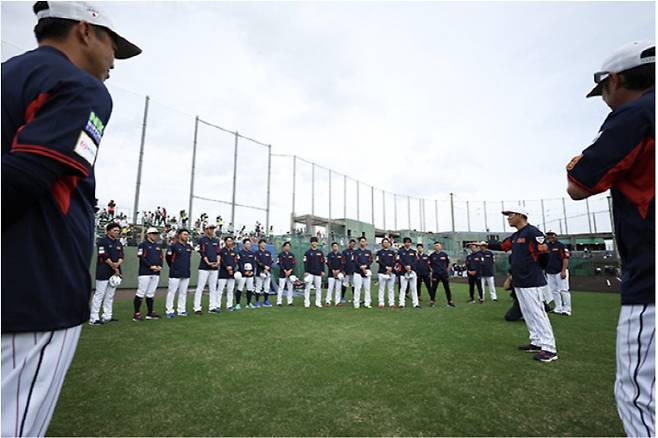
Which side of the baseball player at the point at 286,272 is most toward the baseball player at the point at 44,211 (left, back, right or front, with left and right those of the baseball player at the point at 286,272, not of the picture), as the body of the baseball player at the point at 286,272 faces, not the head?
front

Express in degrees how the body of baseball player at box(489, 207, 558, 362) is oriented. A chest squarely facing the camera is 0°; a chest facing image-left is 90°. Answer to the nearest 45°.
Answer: approximately 45°

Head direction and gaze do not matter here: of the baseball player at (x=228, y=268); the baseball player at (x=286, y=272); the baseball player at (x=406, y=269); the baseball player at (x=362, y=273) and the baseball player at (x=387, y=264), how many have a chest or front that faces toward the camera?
5

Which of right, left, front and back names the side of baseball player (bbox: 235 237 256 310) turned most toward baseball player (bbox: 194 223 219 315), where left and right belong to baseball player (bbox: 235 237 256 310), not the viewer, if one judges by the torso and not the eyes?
right

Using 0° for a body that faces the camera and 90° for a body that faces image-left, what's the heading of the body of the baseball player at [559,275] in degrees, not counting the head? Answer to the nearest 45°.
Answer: approximately 45°

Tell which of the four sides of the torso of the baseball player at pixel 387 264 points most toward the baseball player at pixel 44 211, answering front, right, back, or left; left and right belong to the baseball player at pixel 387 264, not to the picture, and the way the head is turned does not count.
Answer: front

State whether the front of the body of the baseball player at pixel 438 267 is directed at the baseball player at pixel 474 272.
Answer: no

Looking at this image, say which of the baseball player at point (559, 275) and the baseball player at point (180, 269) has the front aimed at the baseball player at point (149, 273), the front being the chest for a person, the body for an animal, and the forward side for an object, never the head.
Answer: the baseball player at point (559, 275)

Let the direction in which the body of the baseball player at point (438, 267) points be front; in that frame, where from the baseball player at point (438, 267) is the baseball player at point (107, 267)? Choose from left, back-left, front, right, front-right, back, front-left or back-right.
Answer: front-right

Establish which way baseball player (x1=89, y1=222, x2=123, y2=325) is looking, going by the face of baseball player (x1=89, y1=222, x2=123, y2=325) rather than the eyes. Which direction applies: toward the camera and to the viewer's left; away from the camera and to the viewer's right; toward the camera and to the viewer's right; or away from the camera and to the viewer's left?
toward the camera and to the viewer's right

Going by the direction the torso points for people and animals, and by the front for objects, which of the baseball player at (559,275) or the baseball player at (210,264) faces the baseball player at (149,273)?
the baseball player at (559,275)

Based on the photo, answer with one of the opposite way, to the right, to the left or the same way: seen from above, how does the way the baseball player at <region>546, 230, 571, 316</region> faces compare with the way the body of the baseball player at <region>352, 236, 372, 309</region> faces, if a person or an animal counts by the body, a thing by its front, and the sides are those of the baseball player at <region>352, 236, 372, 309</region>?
to the right

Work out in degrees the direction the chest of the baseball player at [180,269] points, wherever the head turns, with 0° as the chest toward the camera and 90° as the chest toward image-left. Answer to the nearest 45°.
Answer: approximately 315°

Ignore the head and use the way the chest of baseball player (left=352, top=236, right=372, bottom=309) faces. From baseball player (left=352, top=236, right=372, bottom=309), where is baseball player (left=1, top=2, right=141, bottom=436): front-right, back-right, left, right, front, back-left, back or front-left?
front

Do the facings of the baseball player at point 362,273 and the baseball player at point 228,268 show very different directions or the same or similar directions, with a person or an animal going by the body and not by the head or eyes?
same or similar directions

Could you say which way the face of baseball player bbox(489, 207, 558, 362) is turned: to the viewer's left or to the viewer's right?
to the viewer's left

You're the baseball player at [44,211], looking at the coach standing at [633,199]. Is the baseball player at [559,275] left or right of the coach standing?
left

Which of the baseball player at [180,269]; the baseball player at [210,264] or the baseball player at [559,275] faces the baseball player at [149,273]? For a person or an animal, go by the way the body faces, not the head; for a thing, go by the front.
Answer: the baseball player at [559,275]

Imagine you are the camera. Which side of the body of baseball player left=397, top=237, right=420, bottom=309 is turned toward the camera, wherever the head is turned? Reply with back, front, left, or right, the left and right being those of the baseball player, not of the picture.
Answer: front

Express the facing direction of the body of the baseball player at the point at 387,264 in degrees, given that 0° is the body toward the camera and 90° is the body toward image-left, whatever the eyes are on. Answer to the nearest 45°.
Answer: approximately 0°

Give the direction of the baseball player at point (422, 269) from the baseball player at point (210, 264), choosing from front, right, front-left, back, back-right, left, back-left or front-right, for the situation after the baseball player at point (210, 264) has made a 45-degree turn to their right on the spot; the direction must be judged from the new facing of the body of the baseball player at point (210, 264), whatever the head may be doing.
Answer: left

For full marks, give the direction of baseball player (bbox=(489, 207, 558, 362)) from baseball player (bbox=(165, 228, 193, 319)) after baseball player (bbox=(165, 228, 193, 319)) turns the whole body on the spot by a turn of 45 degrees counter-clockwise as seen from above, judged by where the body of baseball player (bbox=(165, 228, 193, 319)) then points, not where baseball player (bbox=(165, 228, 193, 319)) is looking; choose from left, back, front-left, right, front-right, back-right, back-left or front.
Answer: front-right
